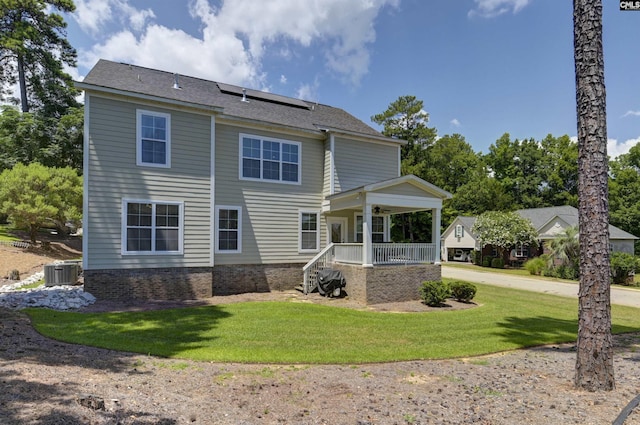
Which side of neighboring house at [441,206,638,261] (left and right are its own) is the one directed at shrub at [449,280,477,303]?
front

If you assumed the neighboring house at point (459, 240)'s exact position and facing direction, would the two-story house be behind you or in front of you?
in front

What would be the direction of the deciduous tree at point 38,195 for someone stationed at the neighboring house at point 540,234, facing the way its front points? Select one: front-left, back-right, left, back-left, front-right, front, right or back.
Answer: front-right

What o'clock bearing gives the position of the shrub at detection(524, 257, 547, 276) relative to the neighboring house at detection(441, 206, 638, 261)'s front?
The shrub is roughly at 12 o'clock from the neighboring house.

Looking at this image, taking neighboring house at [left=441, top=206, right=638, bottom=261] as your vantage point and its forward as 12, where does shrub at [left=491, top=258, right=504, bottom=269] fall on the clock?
The shrub is roughly at 1 o'clock from the neighboring house.

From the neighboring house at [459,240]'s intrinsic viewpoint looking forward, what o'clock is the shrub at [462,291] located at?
The shrub is roughly at 12 o'clock from the neighboring house.

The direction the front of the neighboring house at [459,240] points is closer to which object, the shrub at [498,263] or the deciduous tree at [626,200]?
the shrub

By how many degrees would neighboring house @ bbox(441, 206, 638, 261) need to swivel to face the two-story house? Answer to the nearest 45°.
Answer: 0° — it already faces it

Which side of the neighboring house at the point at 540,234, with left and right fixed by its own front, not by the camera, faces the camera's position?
front

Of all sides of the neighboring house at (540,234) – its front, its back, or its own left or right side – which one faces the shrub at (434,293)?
front

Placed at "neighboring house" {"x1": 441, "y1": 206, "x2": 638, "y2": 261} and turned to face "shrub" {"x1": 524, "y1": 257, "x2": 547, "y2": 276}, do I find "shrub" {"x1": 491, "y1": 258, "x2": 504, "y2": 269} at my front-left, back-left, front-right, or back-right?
front-right
